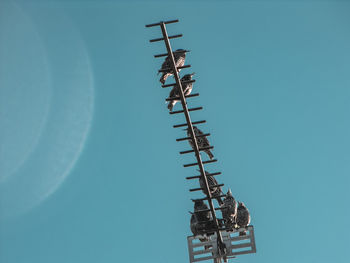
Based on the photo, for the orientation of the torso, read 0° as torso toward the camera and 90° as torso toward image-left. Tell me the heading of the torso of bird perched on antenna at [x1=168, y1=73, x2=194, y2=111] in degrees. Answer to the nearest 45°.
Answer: approximately 270°
